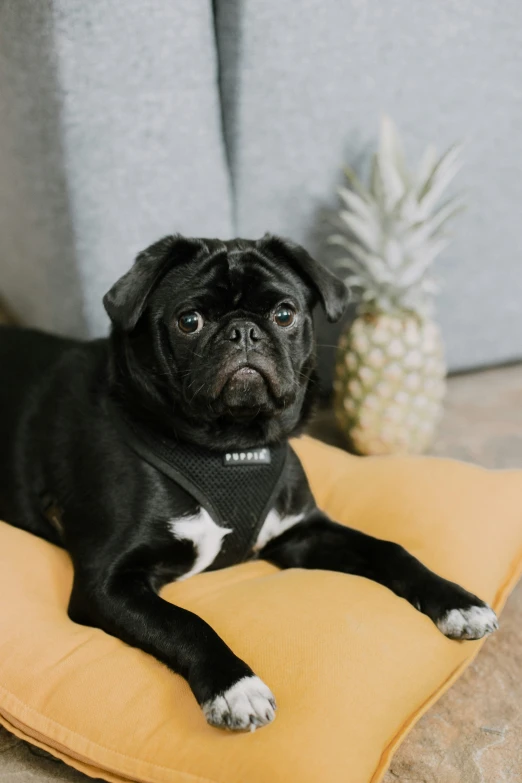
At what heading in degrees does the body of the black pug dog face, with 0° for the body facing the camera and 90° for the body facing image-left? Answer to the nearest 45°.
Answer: approximately 315°

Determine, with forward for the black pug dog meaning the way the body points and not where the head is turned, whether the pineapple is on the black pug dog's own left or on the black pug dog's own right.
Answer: on the black pug dog's own left
